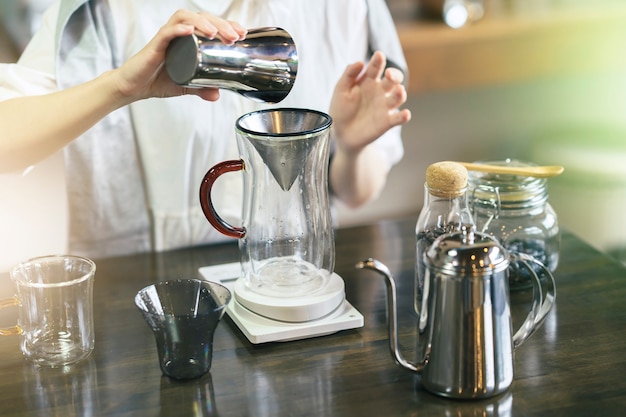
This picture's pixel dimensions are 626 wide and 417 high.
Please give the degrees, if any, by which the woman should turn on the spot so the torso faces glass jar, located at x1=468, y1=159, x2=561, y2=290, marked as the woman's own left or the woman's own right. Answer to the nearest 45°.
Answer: approximately 45° to the woman's own left

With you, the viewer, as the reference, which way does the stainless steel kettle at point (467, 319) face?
facing to the left of the viewer

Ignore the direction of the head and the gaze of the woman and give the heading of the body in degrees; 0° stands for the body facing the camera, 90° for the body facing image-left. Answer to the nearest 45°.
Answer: approximately 0°

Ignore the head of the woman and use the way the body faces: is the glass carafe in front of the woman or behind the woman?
in front

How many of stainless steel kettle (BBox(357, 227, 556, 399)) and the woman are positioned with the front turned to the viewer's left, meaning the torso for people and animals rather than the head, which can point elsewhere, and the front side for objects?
1

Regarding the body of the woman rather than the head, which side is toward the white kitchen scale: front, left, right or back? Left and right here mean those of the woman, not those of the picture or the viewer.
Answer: front

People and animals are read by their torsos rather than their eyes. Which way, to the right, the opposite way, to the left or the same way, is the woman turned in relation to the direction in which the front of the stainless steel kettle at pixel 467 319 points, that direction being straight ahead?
to the left

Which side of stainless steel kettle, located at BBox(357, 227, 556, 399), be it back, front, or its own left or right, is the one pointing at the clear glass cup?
front

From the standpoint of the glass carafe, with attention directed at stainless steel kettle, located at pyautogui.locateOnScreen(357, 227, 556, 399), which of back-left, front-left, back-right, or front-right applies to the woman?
back-left

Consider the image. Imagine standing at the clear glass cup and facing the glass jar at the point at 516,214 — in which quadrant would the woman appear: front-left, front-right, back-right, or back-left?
front-left
